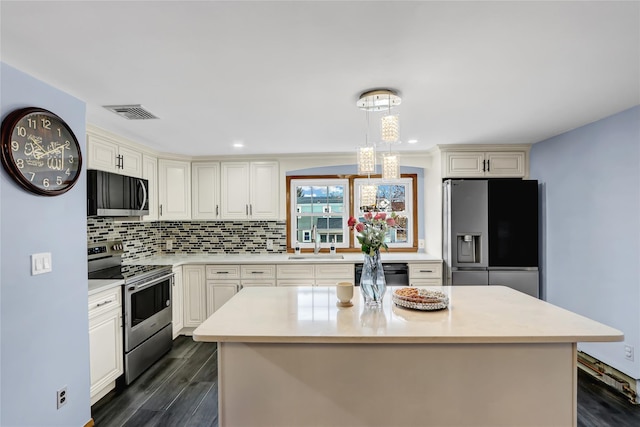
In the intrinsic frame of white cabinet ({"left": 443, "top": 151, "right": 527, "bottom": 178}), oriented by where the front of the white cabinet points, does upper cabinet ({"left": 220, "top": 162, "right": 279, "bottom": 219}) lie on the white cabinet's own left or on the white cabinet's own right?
on the white cabinet's own right

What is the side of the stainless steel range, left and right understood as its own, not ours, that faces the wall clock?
right

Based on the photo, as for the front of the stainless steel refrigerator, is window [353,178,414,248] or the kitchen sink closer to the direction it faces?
the kitchen sink

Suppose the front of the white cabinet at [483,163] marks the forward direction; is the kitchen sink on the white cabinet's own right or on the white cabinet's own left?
on the white cabinet's own right

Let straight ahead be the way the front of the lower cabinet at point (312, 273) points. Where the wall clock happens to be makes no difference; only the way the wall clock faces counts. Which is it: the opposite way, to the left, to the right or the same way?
to the left

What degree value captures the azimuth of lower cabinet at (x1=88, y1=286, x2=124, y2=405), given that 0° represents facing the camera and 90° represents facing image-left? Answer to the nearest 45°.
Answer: approximately 315°

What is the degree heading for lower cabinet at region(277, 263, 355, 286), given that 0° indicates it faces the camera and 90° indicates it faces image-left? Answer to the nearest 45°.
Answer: approximately 0°

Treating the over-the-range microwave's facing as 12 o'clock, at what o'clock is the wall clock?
The wall clock is roughly at 2 o'clock from the over-the-range microwave.

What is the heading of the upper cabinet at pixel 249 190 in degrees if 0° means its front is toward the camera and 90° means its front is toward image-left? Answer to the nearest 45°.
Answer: approximately 0°

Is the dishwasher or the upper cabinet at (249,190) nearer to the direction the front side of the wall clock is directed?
the dishwasher

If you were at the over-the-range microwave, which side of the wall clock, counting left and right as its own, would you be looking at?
left

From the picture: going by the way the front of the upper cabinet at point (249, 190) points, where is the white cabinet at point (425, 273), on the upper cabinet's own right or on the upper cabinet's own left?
on the upper cabinet's own left
